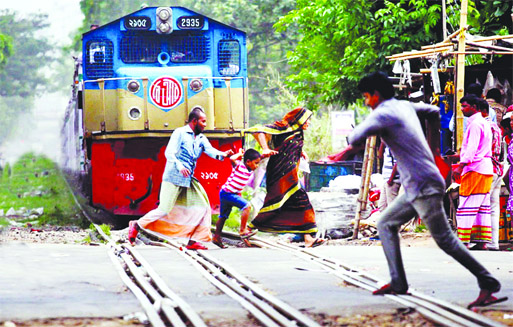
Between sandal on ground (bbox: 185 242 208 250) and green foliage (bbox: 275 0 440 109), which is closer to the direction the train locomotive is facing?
the sandal on ground

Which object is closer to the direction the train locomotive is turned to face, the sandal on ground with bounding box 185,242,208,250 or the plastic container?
the sandal on ground

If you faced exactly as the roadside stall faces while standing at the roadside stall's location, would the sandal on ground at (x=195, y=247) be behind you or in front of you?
in front

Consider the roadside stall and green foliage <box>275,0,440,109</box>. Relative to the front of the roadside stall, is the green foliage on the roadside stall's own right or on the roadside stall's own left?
on the roadside stall's own right

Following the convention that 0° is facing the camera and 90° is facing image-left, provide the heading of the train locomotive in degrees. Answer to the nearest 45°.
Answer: approximately 0°

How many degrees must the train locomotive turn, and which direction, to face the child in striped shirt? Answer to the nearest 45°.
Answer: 0° — it already faces them

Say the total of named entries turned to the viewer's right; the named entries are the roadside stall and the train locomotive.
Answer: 0

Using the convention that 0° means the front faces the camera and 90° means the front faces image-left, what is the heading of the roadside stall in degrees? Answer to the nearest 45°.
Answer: approximately 45°
